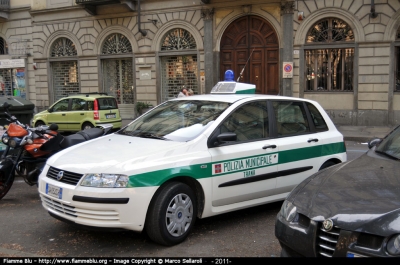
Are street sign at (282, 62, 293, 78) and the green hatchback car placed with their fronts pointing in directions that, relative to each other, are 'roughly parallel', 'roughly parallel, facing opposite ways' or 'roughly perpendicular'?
roughly perpendicular

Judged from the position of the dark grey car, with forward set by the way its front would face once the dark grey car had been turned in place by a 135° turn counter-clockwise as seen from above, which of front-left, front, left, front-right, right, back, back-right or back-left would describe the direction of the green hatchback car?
back-left

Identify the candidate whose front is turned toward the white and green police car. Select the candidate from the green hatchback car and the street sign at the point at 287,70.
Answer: the street sign

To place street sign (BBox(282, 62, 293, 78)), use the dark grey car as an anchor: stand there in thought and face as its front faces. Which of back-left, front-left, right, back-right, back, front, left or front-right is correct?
back-right

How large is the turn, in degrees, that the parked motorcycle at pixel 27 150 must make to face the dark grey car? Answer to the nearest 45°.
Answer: approximately 90° to its left

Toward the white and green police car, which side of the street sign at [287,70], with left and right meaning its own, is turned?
front

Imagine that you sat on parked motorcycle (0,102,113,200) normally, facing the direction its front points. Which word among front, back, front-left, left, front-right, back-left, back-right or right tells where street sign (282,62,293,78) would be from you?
back

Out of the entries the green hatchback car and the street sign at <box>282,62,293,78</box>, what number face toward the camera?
1

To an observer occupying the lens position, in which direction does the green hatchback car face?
facing away from the viewer and to the left of the viewer

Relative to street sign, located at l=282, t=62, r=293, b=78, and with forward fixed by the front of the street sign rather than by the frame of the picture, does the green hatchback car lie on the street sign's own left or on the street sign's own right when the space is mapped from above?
on the street sign's own right

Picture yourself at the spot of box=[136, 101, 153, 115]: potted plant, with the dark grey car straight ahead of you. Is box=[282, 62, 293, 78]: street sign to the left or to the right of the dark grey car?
left

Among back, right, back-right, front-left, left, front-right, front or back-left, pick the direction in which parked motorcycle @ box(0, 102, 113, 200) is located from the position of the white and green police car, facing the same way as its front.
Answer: right

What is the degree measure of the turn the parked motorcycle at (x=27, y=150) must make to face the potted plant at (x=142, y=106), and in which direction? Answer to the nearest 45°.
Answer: approximately 135° to its right
